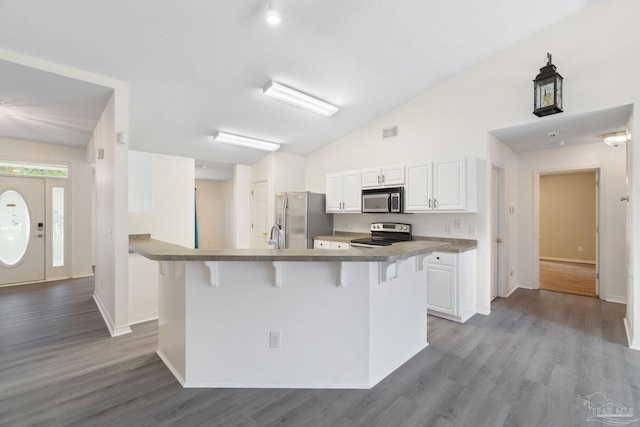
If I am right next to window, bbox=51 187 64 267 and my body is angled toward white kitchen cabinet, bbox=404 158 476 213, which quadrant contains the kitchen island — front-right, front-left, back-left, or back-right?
front-right

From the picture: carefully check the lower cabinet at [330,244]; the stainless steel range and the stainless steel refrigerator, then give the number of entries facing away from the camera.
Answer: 0

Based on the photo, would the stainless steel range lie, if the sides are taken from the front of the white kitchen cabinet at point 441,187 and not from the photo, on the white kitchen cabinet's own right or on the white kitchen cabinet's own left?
on the white kitchen cabinet's own right

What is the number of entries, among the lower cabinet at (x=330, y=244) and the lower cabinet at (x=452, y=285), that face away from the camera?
0

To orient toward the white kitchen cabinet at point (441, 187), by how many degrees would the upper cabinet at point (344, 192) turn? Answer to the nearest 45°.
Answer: approximately 90° to its left

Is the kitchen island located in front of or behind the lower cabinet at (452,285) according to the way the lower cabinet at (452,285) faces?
in front

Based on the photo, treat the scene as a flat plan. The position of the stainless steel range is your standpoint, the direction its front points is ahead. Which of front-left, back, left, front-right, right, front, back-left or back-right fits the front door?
front-right

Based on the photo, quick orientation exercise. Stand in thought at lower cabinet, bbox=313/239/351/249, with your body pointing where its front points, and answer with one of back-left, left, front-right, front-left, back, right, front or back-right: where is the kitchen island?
front-left

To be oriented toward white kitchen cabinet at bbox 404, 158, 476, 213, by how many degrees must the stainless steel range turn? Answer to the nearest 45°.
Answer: approximately 90° to its left

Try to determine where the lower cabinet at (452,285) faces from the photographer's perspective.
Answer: facing the viewer and to the left of the viewer

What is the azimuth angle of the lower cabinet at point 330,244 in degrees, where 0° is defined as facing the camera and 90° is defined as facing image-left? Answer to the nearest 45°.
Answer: approximately 45°

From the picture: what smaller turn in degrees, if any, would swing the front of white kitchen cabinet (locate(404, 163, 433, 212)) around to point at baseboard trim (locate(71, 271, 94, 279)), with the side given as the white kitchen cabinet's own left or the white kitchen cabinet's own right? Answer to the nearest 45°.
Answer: approximately 45° to the white kitchen cabinet's own right
